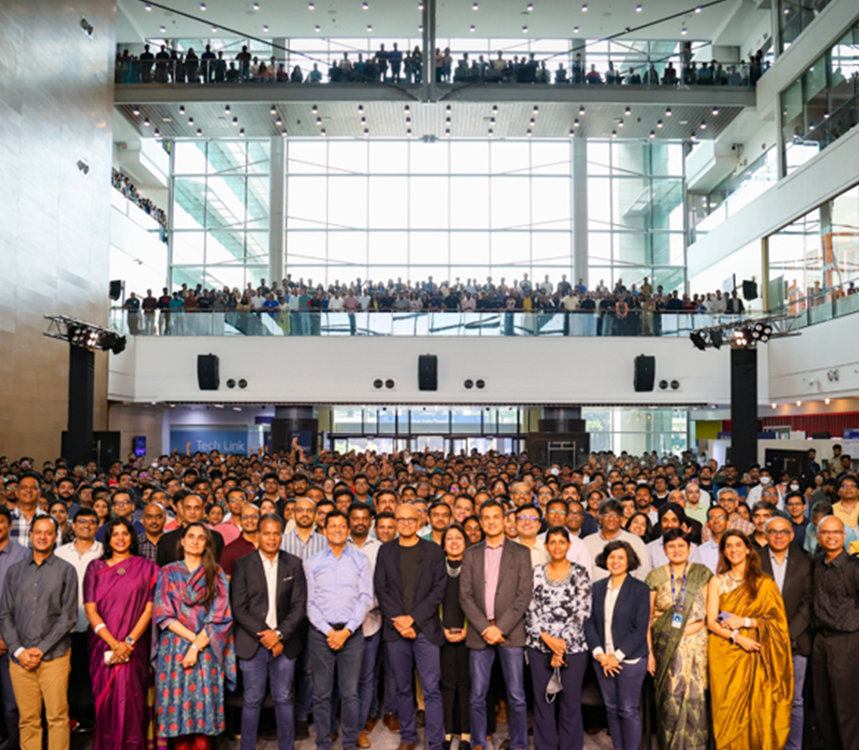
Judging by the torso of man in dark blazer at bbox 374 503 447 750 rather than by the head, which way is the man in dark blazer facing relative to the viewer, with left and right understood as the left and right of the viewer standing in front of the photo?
facing the viewer

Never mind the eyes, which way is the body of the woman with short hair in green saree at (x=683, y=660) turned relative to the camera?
toward the camera

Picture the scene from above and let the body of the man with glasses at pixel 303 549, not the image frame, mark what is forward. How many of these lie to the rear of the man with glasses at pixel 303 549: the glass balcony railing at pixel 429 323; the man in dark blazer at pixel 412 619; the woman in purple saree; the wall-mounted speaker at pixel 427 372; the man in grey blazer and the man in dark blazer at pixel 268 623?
2

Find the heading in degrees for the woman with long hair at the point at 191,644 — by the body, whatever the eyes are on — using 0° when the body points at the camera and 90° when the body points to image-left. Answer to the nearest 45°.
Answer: approximately 0°

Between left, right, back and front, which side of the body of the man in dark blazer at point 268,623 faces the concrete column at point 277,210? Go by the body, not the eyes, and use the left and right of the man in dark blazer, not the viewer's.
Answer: back

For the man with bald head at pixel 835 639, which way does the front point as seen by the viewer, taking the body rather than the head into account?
toward the camera

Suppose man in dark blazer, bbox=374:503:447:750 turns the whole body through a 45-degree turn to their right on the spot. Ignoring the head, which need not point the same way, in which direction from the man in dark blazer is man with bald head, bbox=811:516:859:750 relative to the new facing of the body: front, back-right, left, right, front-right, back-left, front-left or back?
back-left

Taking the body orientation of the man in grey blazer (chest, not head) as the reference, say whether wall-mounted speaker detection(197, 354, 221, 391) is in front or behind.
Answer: behind

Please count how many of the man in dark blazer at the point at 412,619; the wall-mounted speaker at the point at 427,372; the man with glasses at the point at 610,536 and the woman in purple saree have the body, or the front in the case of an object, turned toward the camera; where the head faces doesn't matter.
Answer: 4

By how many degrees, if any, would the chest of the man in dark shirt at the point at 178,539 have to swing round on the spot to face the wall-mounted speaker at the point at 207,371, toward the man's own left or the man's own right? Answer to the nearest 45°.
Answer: approximately 180°

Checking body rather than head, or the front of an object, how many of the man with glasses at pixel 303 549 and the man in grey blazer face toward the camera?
2
